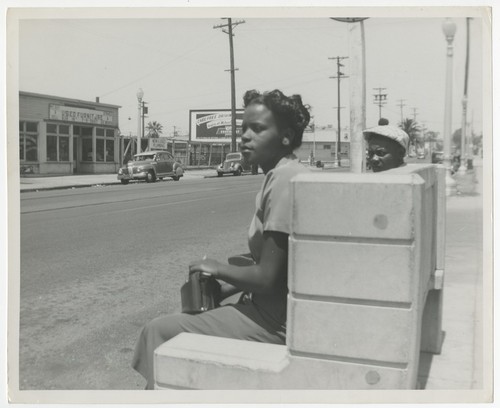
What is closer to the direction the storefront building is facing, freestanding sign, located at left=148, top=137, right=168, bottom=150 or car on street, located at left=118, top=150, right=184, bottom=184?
the car on street

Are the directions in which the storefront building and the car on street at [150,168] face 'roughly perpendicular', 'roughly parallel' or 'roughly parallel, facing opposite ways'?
roughly perpendicular

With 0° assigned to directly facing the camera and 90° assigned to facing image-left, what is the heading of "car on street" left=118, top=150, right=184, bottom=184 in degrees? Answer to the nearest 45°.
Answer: approximately 45°

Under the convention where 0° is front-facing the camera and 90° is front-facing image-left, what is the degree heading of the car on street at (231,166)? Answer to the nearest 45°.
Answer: approximately 45°
